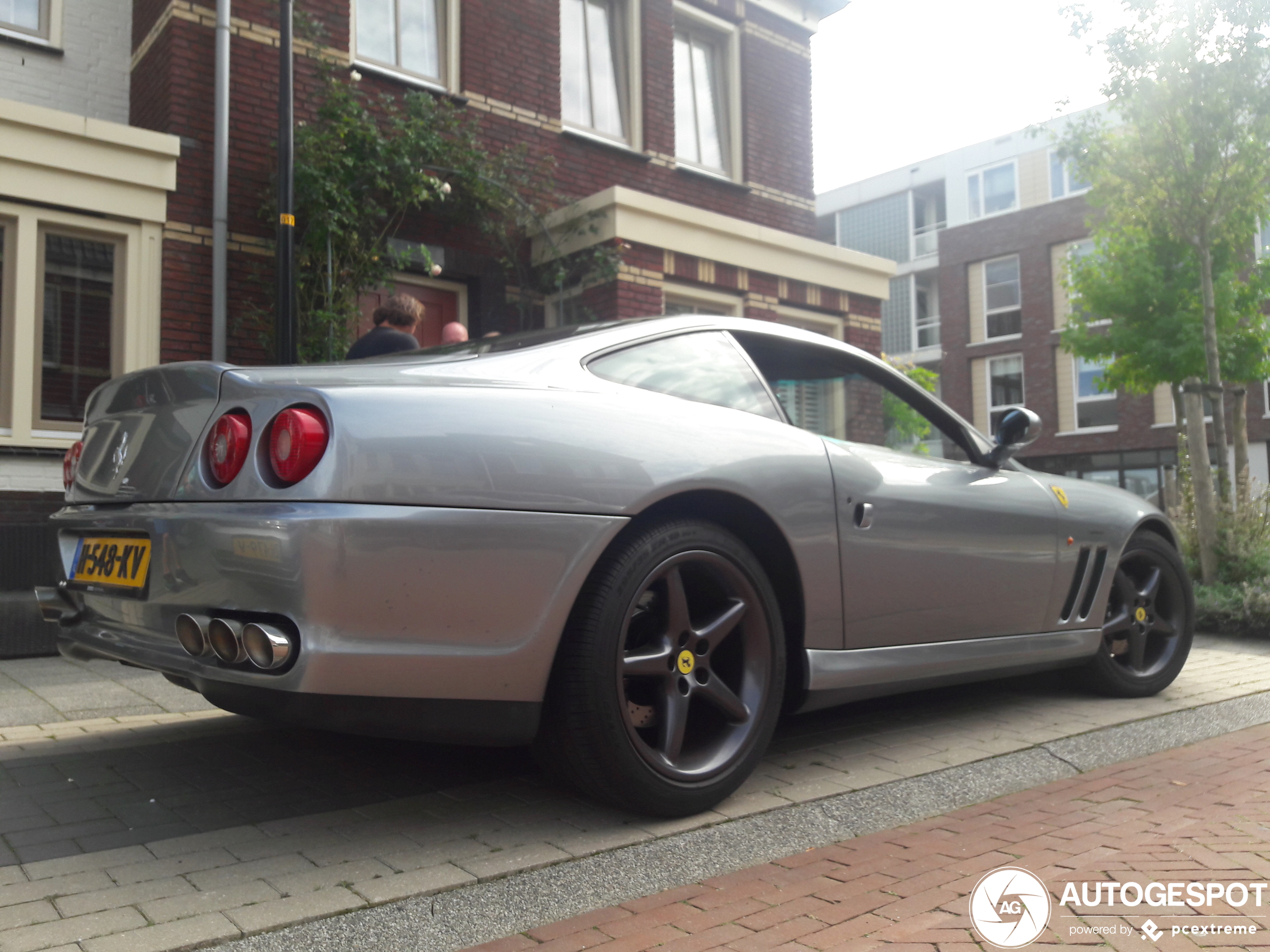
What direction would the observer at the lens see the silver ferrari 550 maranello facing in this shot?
facing away from the viewer and to the right of the viewer

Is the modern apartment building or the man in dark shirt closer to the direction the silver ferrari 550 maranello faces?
the modern apartment building

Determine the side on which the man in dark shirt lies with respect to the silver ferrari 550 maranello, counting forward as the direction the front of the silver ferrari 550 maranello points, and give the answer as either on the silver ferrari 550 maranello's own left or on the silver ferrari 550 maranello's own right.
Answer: on the silver ferrari 550 maranello's own left

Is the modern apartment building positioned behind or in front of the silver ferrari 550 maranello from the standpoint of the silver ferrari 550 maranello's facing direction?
in front

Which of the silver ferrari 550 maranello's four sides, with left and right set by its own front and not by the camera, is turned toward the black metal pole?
left

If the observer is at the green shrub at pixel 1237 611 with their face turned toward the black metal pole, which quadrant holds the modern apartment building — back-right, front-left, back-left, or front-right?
back-right

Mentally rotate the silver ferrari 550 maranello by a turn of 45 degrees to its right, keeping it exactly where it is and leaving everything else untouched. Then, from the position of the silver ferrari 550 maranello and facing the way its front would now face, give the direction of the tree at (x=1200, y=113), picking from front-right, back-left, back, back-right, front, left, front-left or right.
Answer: front-left

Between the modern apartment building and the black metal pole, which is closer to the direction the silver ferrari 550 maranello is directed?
the modern apartment building

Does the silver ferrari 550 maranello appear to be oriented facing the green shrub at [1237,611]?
yes
